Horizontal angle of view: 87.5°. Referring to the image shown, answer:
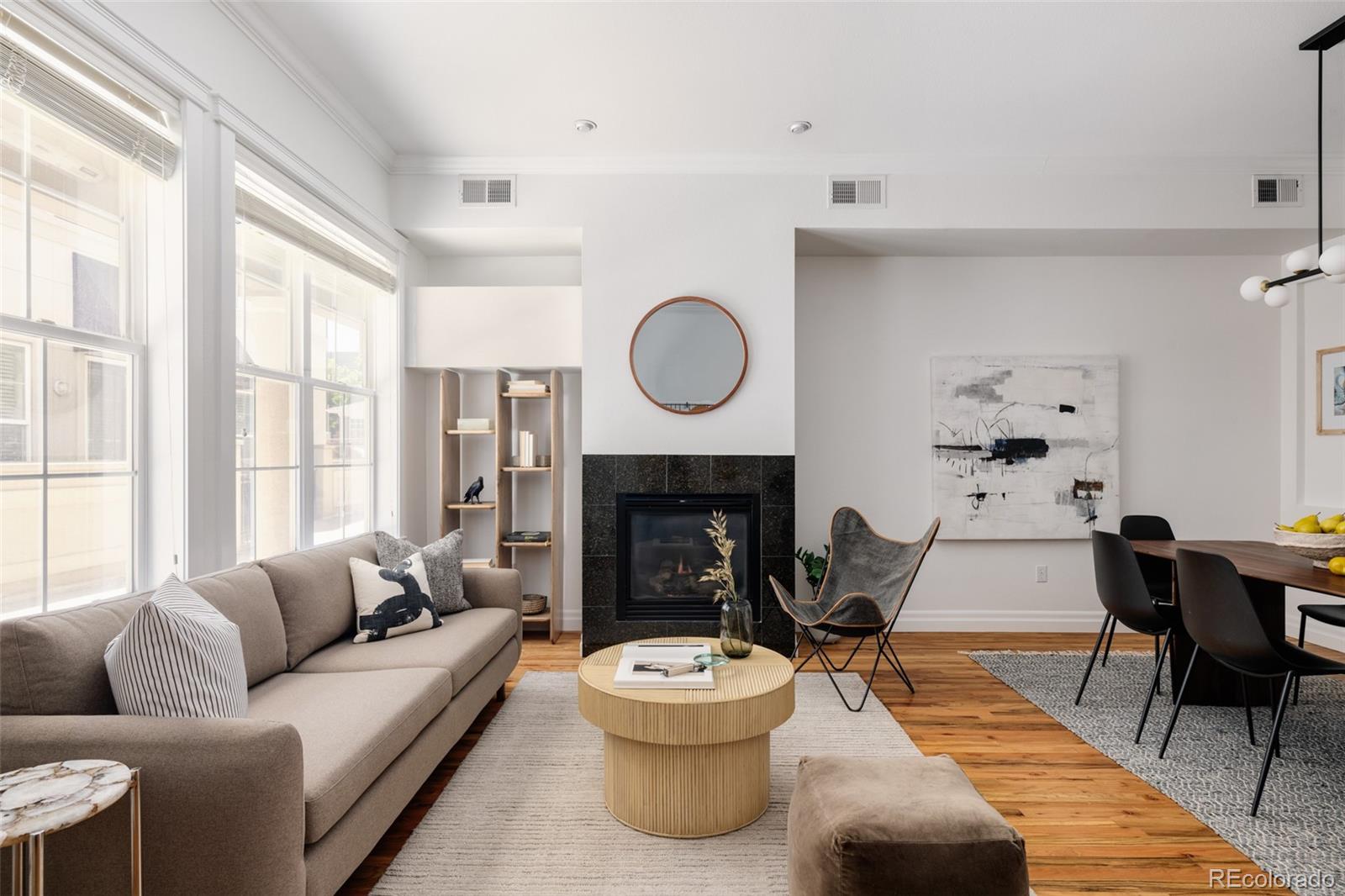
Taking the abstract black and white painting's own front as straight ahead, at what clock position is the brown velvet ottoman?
The brown velvet ottoman is roughly at 12 o'clock from the abstract black and white painting.

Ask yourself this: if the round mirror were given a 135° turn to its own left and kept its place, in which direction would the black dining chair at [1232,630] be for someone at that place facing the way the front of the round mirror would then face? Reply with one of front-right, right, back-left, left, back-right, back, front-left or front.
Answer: right

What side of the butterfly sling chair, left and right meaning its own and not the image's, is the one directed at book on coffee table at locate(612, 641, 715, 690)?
front

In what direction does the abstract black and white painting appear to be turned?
toward the camera

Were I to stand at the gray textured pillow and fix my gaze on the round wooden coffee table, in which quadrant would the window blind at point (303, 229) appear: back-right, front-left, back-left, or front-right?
back-right

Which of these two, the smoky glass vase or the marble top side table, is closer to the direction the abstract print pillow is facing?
the smoky glass vase

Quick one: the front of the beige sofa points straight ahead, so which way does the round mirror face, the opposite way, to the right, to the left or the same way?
to the right

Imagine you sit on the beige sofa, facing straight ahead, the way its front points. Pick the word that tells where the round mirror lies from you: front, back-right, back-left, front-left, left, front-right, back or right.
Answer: left

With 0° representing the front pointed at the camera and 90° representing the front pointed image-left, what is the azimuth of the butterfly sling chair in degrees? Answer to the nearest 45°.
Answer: approximately 45°

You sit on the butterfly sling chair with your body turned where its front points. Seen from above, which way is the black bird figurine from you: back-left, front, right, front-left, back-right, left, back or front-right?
front-right

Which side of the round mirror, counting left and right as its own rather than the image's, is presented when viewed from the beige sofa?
front

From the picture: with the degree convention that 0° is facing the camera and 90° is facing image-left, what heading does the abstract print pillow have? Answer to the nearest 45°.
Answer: approximately 315°

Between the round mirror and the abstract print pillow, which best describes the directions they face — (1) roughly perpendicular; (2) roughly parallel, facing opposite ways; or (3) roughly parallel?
roughly perpendicular

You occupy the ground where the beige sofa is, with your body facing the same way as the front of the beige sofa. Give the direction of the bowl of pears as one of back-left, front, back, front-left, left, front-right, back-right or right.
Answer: front-left

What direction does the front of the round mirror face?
toward the camera

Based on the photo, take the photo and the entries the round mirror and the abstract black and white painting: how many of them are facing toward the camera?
2

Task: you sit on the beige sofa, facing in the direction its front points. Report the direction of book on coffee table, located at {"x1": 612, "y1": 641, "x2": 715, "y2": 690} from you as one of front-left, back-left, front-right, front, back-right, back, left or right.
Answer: front-left
